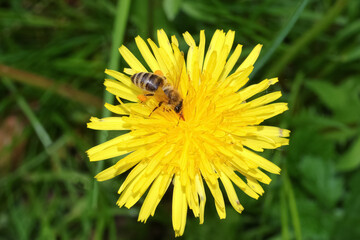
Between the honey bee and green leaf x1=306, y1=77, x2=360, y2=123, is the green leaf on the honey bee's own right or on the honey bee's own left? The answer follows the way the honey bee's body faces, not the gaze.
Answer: on the honey bee's own left

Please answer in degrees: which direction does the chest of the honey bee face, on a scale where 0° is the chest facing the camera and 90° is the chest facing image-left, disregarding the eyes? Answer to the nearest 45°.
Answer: approximately 315°
